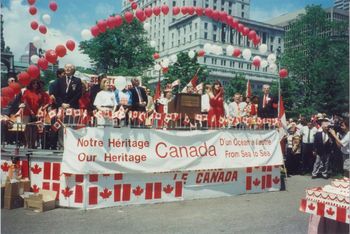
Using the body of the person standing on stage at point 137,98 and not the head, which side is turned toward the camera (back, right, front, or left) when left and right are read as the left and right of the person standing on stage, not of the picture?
front

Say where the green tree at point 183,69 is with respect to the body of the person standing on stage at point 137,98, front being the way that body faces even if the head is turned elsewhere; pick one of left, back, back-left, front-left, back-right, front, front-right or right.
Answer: back

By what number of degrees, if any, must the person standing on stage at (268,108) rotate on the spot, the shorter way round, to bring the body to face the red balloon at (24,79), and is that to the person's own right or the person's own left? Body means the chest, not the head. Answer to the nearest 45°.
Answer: approximately 45° to the person's own right

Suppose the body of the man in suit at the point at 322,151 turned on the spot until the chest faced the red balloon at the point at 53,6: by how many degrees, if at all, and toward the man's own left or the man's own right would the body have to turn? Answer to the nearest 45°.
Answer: approximately 90° to the man's own right

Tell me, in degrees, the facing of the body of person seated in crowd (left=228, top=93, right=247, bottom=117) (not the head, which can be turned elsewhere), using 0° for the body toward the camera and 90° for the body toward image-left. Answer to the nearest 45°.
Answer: approximately 0°

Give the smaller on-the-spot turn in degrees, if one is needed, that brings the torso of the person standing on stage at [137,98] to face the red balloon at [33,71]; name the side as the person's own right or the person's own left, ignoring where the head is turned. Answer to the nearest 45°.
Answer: approximately 90° to the person's own right

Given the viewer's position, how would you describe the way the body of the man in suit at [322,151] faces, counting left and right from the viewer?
facing the viewer

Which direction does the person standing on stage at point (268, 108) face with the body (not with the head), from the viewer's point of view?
toward the camera

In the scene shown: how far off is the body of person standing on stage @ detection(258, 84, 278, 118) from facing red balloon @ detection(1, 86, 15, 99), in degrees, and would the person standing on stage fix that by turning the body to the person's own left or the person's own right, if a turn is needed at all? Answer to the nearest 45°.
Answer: approximately 45° to the person's own right

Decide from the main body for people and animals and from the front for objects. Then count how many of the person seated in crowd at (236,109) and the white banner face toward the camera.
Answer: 2
